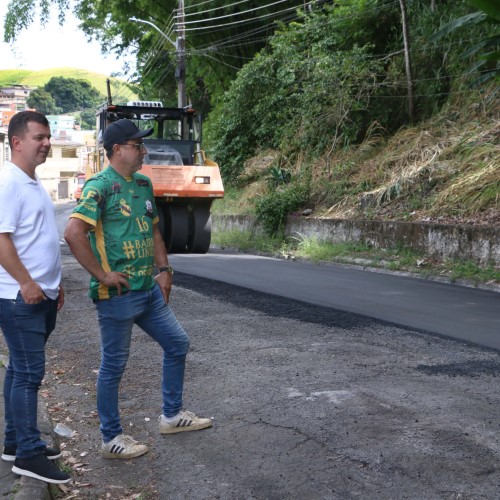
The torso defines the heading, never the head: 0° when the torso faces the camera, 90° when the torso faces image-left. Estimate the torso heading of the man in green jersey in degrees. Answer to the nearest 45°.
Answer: approximately 315°

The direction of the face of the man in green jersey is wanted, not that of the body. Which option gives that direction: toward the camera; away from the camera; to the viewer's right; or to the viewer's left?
to the viewer's right

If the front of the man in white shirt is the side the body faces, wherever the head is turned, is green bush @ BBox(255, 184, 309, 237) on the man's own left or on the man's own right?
on the man's own left

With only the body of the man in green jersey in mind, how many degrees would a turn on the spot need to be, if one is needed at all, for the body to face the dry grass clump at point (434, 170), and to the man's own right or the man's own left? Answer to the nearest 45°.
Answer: approximately 90° to the man's own left

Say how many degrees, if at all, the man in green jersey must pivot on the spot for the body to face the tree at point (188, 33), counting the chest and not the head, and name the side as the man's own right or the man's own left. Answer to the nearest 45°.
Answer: approximately 135° to the man's own left

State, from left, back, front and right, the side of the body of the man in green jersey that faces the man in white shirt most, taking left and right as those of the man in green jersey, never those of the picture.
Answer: right

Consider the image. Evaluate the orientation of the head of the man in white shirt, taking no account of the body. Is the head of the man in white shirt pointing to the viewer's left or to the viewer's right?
to the viewer's right
